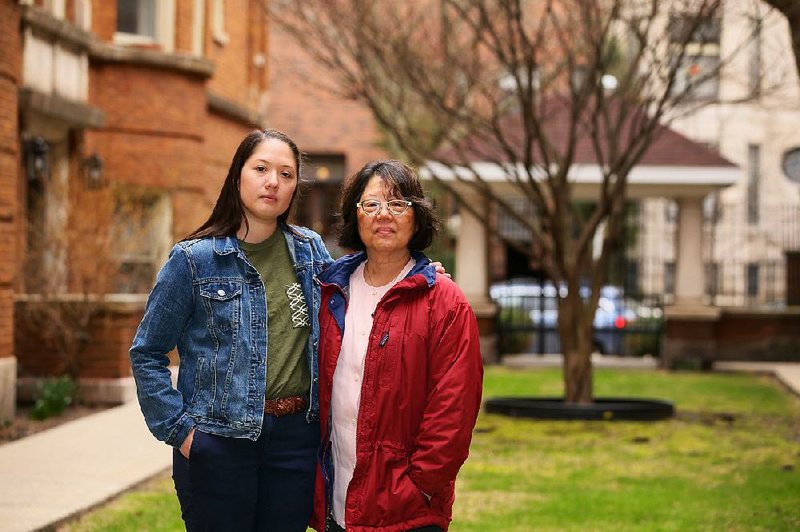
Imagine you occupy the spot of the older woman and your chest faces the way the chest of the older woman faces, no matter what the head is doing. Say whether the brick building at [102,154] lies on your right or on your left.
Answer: on your right

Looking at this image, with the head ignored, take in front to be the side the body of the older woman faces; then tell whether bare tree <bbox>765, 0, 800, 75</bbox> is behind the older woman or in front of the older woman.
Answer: behind

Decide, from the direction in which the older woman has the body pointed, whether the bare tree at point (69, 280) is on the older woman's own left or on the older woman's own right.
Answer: on the older woman's own right

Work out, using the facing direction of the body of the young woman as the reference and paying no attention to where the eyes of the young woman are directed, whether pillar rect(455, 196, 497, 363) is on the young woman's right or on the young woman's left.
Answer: on the young woman's left

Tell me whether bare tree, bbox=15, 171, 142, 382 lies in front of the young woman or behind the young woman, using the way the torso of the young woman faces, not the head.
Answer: behind

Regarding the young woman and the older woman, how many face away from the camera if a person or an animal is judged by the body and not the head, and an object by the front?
0

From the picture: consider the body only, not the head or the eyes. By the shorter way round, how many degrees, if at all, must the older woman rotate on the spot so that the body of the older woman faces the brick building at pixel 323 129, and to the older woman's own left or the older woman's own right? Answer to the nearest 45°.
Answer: approximately 135° to the older woman's own right

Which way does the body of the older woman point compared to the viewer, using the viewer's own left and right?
facing the viewer and to the left of the viewer

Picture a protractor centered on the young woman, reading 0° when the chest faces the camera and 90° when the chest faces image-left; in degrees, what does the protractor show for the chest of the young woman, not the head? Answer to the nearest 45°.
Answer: approximately 315°

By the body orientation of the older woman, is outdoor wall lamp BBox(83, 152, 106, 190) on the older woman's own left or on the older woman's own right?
on the older woman's own right
